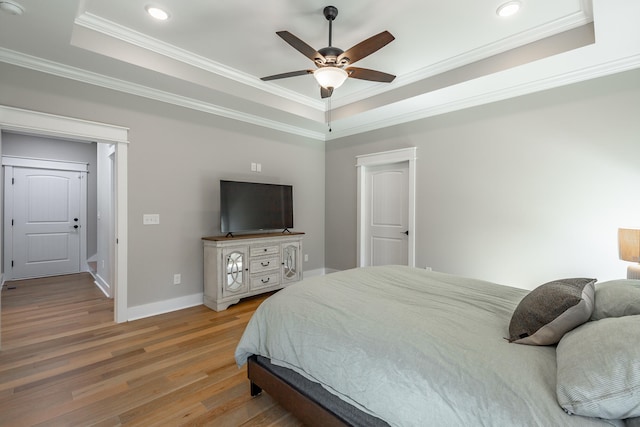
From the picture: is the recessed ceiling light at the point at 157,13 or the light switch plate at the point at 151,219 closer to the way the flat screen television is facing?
the recessed ceiling light

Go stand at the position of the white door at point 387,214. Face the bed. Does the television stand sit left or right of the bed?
right

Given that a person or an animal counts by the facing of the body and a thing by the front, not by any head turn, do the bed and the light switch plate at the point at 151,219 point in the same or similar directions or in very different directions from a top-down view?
very different directions

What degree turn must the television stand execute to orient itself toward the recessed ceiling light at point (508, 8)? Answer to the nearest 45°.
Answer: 0° — it already faces it

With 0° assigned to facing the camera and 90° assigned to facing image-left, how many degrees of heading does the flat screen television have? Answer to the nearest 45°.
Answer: approximately 315°

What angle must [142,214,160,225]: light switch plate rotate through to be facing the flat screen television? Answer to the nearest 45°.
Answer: approximately 90° to its left

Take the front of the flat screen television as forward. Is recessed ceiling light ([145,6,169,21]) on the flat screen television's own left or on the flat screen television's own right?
on the flat screen television's own right

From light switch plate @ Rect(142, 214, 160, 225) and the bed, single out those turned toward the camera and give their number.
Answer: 1

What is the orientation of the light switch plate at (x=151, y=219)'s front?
toward the camera

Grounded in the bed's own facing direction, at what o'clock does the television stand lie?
The television stand is roughly at 12 o'clock from the bed.

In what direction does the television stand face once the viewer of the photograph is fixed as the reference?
facing the viewer and to the right of the viewer

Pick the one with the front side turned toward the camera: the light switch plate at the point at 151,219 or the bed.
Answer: the light switch plate
